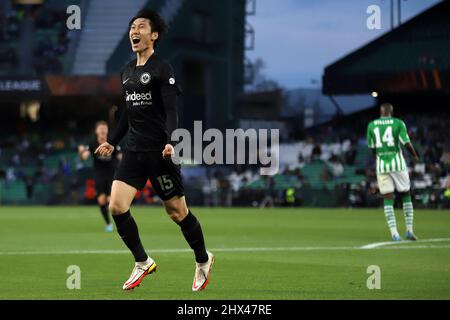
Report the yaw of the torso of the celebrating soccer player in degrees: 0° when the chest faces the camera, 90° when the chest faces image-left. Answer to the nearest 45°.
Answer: approximately 45°
